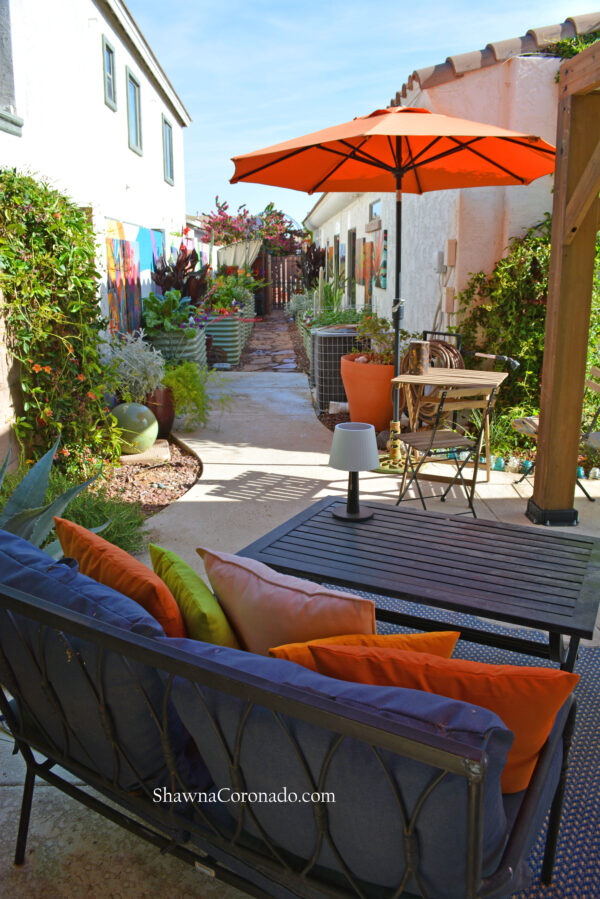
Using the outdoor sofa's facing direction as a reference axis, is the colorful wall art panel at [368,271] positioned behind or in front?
in front

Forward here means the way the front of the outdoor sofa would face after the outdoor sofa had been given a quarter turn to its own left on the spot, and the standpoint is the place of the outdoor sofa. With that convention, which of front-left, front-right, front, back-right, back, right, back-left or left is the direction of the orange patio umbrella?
front-right

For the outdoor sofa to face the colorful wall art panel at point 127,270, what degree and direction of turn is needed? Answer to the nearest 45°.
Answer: approximately 45° to its left

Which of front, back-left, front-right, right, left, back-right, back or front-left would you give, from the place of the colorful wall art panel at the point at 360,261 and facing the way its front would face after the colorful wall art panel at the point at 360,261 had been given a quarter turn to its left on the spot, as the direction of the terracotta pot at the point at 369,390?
front

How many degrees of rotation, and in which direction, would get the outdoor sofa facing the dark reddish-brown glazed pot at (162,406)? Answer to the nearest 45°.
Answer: approximately 45° to its left

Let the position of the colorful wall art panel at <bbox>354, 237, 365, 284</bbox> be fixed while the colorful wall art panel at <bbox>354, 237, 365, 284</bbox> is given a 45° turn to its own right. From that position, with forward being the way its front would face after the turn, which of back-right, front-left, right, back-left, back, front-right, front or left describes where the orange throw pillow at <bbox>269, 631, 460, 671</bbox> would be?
back-left

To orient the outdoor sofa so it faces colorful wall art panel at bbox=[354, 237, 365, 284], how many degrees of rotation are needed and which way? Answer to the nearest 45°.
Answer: approximately 45° to its left

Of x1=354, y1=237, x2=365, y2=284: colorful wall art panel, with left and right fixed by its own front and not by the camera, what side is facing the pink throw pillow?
left

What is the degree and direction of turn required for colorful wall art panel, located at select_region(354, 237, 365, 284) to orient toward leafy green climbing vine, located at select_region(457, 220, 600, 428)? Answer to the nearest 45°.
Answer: approximately 90° to its left

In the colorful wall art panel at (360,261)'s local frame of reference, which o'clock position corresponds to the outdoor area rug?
The outdoor area rug is roughly at 9 o'clock from the colorful wall art panel.

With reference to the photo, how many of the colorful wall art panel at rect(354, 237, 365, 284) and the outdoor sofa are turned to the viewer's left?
1

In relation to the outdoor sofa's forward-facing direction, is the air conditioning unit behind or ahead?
ahead

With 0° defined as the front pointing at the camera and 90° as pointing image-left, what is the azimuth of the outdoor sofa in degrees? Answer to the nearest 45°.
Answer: approximately 225°

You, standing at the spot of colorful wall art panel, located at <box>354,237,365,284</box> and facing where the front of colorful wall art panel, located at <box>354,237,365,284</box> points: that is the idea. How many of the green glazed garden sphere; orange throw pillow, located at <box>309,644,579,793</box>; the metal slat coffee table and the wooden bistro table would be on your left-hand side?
4

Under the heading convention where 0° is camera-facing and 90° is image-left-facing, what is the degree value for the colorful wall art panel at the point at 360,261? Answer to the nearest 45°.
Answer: approximately 90°
